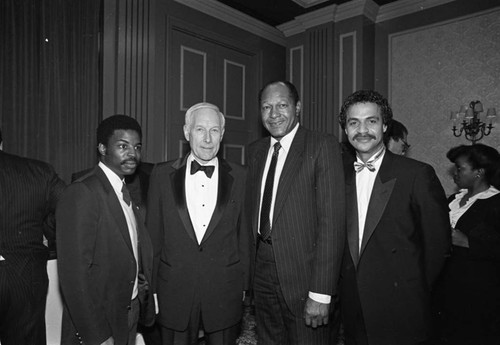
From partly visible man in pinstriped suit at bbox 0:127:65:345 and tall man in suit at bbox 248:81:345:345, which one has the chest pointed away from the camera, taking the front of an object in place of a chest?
partly visible man in pinstriped suit at bbox 0:127:65:345

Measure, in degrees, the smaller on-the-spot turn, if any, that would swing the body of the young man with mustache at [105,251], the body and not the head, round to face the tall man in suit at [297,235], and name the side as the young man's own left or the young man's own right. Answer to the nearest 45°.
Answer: approximately 45° to the young man's own left

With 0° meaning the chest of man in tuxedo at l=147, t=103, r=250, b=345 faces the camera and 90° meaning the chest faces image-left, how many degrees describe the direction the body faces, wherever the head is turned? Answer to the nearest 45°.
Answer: approximately 0°

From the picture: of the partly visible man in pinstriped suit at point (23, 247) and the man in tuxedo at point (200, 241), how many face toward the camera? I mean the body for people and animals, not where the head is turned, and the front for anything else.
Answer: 1

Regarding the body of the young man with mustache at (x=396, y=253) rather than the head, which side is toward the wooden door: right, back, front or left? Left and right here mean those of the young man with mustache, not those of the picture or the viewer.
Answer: right

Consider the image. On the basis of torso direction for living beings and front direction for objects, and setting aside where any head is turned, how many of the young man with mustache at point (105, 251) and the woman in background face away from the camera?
0

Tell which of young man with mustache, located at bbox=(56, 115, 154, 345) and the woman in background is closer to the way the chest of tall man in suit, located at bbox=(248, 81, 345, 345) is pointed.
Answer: the young man with mustache

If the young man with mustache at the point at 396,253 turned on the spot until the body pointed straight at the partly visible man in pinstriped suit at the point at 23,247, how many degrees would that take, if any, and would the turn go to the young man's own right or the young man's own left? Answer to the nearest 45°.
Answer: approximately 45° to the young man's own right

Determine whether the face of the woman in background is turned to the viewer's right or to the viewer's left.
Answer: to the viewer's left

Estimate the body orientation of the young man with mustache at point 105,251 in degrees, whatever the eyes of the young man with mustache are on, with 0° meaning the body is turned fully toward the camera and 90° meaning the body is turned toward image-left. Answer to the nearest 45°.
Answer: approximately 315°
